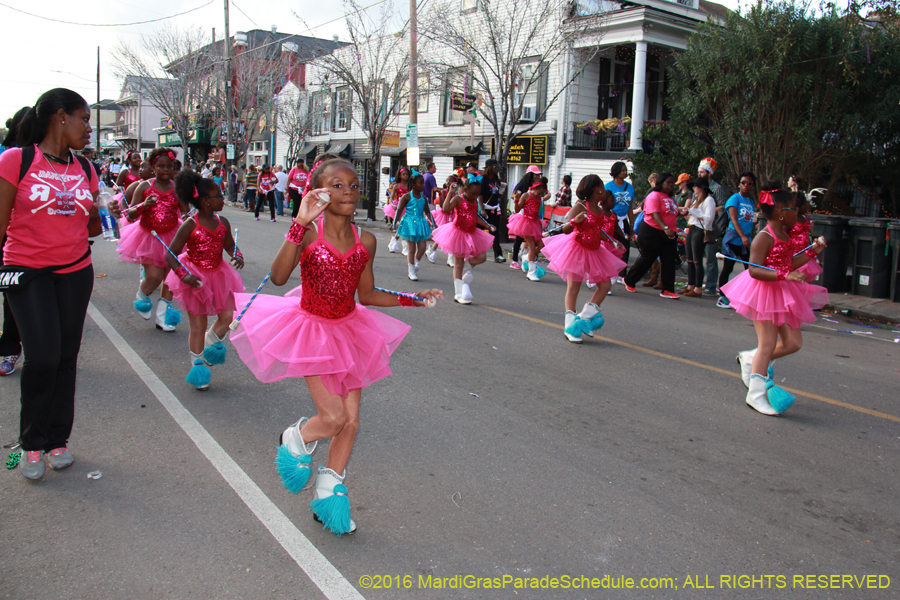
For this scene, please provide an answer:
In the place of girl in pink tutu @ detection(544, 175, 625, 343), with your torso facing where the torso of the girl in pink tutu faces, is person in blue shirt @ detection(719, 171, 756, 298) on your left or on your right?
on your left

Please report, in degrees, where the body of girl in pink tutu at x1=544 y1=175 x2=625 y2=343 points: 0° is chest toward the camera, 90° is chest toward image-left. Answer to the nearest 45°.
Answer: approximately 315°

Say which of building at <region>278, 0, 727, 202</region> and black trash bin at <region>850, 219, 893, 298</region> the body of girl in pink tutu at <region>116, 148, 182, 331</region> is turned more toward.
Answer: the black trash bin

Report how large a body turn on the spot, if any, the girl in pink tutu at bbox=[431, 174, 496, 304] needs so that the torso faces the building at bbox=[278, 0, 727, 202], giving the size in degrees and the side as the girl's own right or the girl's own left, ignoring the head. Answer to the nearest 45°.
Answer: approximately 135° to the girl's own left

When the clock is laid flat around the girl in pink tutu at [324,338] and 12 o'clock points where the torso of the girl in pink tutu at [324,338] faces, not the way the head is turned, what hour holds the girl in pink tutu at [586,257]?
the girl in pink tutu at [586,257] is roughly at 7 o'clock from the girl in pink tutu at [324,338].

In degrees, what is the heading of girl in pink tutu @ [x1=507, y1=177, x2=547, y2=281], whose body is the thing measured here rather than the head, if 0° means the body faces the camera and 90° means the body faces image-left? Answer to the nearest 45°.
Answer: approximately 315°
